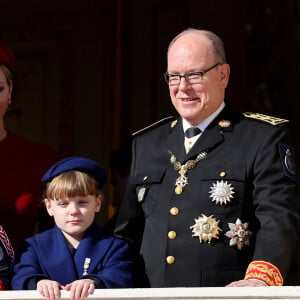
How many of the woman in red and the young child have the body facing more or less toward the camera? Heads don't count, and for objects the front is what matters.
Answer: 2

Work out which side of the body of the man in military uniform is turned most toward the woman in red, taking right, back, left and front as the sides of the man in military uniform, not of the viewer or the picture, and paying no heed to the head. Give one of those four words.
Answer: right

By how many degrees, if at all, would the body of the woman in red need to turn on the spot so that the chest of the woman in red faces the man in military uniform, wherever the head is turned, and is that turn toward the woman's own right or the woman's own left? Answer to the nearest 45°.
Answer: approximately 45° to the woman's own left

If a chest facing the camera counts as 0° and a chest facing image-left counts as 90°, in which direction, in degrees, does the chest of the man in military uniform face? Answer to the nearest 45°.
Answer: approximately 45°

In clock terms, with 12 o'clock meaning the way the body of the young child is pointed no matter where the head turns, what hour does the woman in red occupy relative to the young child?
The woman in red is roughly at 5 o'clock from the young child.

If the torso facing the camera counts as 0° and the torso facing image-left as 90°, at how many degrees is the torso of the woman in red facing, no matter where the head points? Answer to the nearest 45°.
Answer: approximately 0°

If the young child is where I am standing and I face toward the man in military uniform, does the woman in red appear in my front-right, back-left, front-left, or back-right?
back-left

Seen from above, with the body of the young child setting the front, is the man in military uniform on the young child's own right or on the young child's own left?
on the young child's own left
